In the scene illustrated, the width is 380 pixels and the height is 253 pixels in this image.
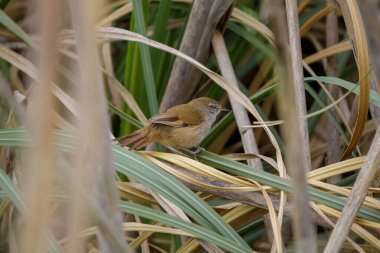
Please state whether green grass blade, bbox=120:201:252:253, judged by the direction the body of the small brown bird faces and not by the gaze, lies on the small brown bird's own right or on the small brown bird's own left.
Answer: on the small brown bird's own right

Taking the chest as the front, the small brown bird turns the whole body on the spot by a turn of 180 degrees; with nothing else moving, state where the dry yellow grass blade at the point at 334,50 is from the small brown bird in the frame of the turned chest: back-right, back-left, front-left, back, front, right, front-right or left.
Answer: back

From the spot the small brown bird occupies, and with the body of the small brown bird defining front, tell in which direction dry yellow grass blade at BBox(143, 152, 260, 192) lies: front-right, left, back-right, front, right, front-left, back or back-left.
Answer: right

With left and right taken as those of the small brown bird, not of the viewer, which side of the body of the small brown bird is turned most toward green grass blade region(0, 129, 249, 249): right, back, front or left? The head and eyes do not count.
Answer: right

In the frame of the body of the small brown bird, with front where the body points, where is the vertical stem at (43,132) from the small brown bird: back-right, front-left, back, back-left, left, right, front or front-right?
right

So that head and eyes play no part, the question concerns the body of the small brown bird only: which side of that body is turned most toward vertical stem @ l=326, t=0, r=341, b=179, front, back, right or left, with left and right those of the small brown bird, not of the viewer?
front

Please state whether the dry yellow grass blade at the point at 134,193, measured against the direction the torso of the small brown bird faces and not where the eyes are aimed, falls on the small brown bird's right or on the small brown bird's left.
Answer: on the small brown bird's right

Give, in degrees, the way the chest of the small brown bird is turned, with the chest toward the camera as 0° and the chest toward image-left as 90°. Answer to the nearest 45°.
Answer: approximately 270°
